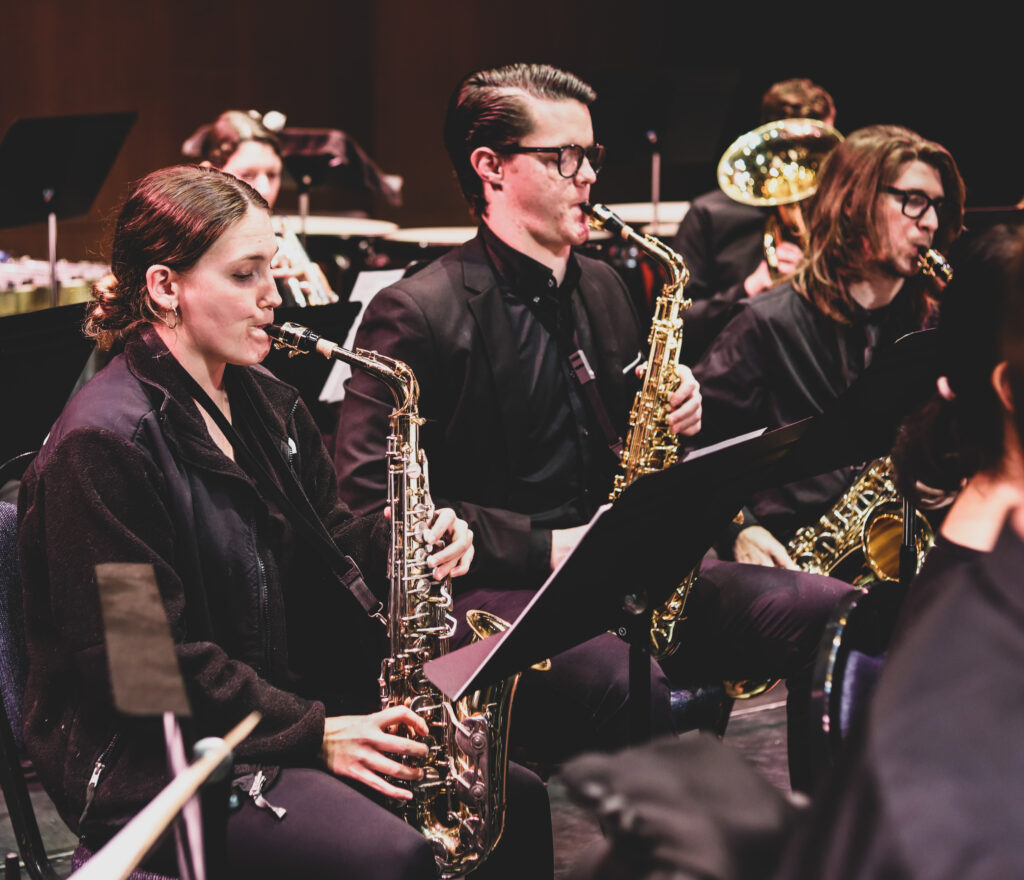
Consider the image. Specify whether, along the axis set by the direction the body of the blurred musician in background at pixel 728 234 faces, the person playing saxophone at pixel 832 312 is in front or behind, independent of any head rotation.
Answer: in front

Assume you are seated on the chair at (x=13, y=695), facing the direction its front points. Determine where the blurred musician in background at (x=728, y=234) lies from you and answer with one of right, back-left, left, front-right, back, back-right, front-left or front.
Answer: front-left

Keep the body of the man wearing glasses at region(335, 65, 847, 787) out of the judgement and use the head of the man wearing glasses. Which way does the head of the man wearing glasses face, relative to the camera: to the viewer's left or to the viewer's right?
to the viewer's right

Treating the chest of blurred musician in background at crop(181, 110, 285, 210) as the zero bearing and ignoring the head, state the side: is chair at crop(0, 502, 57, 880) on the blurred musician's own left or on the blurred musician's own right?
on the blurred musician's own right

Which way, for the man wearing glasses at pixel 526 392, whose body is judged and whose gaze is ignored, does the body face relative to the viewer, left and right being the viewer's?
facing the viewer and to the right of the viewer

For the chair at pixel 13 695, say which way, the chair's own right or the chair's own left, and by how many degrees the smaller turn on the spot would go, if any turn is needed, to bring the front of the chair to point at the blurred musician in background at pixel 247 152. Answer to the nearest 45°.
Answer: approximately 90° to the chair's own left
